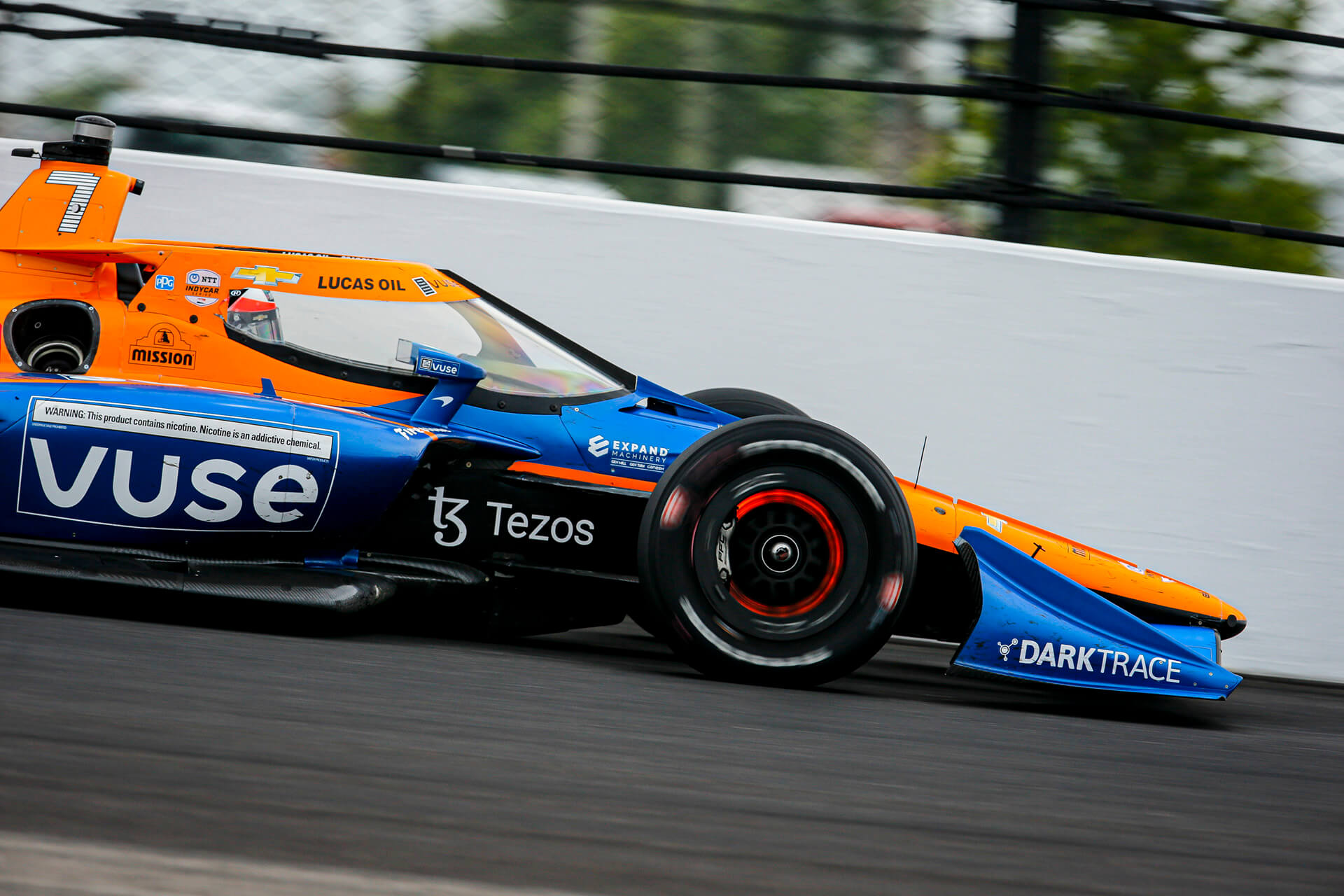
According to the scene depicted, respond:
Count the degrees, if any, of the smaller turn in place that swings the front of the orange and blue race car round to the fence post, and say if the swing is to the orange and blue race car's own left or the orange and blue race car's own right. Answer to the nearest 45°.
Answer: approximately 45° to the orange and blue race car's own left

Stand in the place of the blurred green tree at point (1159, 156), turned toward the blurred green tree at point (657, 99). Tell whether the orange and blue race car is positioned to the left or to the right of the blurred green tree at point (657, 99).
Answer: left

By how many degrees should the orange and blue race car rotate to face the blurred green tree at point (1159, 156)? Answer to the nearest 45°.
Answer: approximately 45° to its left

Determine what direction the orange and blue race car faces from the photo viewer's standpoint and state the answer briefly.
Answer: facing to the right of the viewer

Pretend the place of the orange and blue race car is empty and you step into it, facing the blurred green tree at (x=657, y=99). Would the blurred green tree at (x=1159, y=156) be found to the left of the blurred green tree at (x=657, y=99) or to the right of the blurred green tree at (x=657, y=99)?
right

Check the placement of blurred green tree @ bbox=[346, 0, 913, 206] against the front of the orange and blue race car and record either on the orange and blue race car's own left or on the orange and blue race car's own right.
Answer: on the orange and blue race car's own left
